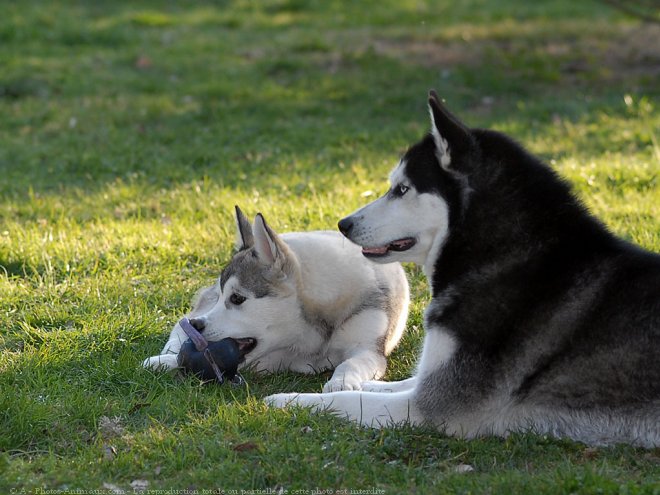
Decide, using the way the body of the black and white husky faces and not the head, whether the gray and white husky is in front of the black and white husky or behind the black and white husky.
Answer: in front

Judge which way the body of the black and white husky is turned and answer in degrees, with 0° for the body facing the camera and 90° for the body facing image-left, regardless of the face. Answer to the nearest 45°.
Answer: approximately 90°
